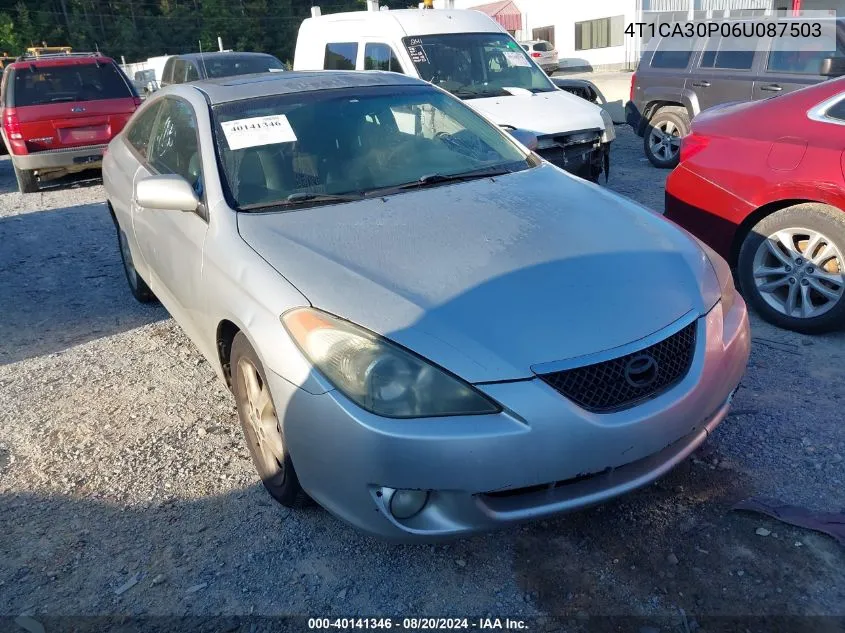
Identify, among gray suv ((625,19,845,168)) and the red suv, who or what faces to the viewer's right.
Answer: the gray suv

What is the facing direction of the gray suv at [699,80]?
to the viewer's right

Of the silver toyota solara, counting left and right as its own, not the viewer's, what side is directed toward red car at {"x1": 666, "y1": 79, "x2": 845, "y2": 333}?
left

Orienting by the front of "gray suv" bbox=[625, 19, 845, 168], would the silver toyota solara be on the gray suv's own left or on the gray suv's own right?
on the gray suv's own right

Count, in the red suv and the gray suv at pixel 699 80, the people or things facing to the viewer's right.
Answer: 1

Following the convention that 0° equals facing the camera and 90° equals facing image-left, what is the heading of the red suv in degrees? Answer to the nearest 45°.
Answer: approximately 180°

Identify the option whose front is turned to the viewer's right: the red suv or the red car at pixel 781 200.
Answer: the red car

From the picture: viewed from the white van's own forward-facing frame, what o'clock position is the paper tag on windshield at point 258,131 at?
The paper tag on windshield is roughly at 2 o'clock from the white van.

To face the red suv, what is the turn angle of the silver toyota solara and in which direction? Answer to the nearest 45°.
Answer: approximately 180°

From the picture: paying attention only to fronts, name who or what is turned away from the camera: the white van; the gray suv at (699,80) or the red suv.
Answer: the red suv

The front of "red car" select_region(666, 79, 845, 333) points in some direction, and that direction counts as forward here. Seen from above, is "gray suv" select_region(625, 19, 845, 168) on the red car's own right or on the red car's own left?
on the red car's own left

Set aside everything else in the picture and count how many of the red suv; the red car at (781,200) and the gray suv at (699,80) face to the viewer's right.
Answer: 2

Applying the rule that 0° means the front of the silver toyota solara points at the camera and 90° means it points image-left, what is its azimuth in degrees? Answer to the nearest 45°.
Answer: approximately 315°
